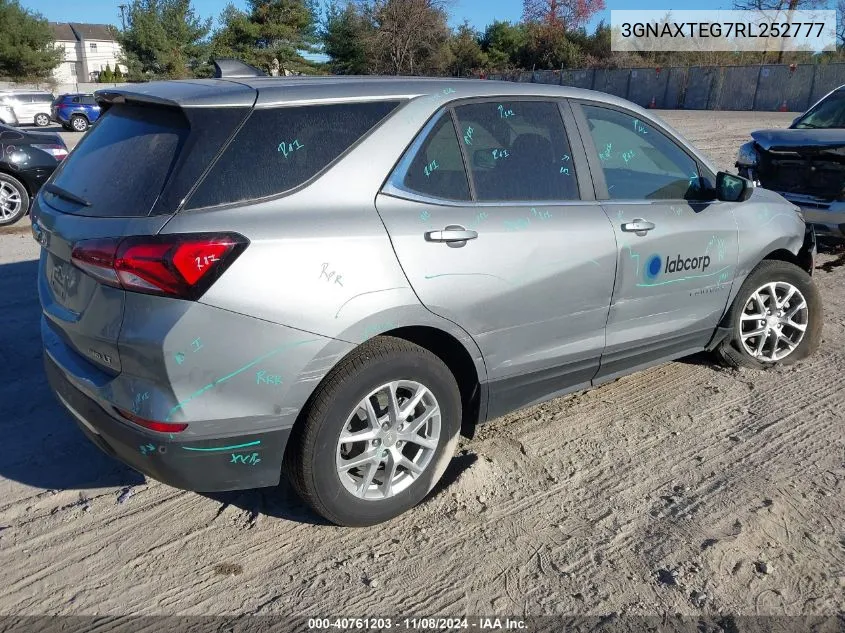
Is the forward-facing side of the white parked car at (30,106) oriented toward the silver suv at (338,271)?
no

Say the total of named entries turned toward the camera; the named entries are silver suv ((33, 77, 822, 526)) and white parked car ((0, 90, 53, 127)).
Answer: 0

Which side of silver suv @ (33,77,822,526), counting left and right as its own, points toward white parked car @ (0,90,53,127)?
left

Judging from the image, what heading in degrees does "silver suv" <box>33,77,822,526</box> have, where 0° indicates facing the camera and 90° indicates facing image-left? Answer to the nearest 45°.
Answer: approximately 225°
